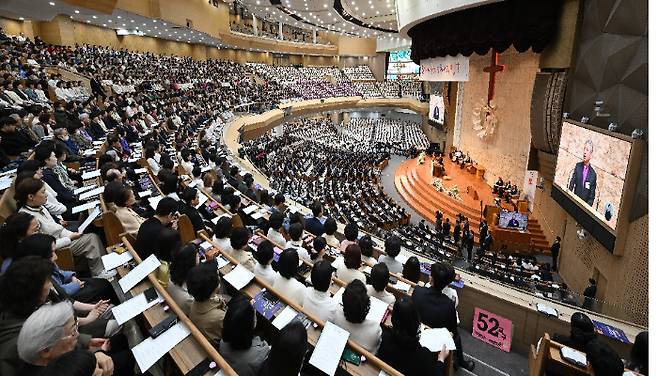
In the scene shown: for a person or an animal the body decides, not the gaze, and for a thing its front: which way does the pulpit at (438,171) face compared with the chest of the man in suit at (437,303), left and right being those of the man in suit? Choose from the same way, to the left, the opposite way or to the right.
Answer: the opposite way

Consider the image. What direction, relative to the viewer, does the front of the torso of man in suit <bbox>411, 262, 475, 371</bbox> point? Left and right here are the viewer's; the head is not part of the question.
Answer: facing away from the viewer and to the right of the viewer

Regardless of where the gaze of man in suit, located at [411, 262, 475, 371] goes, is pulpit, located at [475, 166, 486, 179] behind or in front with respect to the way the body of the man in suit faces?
in front

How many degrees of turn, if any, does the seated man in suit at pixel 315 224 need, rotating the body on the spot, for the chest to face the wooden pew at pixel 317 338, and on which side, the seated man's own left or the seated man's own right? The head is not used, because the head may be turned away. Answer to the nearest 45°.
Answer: approximately 135° to the seated man's own right

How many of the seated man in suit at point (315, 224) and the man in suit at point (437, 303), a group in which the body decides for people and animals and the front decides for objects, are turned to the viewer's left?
0

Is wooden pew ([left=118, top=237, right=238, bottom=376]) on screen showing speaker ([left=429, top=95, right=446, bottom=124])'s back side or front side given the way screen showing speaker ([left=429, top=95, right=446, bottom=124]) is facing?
on the front side

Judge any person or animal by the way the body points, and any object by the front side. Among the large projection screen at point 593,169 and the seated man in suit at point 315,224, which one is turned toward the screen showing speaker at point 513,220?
the seated man in suit

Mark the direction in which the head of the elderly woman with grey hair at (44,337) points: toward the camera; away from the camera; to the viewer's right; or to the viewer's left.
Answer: to the viewer's right

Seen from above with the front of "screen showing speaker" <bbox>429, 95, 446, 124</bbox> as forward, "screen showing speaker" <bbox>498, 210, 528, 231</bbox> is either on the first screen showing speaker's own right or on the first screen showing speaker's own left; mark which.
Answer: on the first screen showing speaker's own left

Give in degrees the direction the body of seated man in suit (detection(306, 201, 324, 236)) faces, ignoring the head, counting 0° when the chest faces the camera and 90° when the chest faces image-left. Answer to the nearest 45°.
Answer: approximately 225°

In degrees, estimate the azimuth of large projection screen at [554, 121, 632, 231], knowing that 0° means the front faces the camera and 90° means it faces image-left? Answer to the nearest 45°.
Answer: approximately 45°

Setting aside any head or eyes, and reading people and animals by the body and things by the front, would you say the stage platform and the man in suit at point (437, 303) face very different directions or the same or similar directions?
very different directions

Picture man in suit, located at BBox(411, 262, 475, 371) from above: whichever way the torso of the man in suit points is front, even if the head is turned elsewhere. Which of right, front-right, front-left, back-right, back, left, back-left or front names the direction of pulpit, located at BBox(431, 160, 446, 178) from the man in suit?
front-left
